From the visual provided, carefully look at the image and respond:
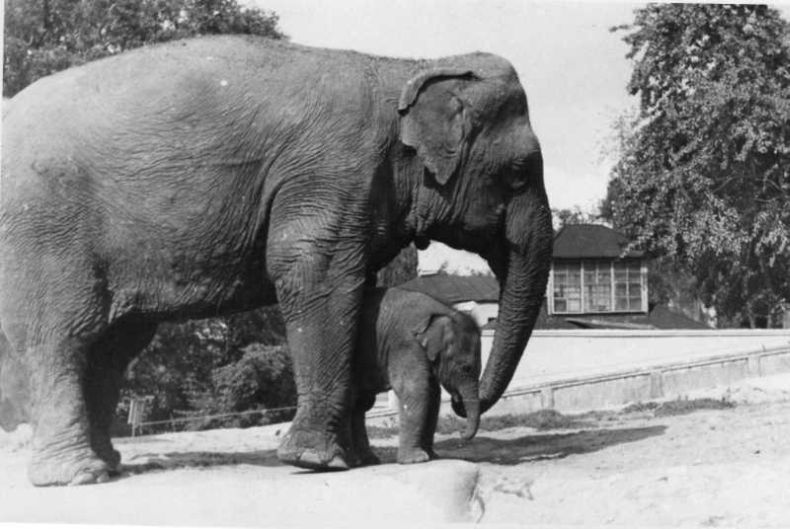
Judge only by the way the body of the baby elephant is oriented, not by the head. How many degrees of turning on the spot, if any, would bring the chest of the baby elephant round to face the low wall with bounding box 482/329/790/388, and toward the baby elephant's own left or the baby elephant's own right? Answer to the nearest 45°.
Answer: approximately 90° to the baby elephant's own left

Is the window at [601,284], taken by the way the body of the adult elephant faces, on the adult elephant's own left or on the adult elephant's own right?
on the adult elephant's own left

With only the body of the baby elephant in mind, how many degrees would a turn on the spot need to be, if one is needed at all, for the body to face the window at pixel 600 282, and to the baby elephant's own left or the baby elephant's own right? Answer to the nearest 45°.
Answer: approximately 90° to the baby elephant's own left

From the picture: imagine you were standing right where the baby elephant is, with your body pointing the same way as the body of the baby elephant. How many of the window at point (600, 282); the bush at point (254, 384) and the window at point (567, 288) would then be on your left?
3

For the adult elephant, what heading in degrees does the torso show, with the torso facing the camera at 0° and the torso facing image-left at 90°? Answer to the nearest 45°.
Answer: approximately 270°

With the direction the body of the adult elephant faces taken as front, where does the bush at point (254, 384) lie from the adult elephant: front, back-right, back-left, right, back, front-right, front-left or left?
left

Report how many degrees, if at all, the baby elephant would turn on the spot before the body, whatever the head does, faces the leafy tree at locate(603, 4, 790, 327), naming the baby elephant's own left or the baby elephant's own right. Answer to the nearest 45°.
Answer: approximately 45° to the baby elephant's own left

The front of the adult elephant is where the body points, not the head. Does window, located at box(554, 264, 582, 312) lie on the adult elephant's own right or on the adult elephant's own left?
on the adult elephant's own left

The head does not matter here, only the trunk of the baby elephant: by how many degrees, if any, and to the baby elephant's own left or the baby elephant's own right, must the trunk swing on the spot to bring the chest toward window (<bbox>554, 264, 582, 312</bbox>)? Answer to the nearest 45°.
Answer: approximately 90° to the baby elephant's own left

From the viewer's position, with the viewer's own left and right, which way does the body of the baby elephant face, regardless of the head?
facing to the right of the viewer

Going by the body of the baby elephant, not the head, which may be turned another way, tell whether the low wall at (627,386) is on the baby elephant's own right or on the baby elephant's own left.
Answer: on the baby elephant's own left

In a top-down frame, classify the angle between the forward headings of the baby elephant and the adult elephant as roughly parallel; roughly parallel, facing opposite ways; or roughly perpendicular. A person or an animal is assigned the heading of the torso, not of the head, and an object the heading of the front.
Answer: roughly parallel
